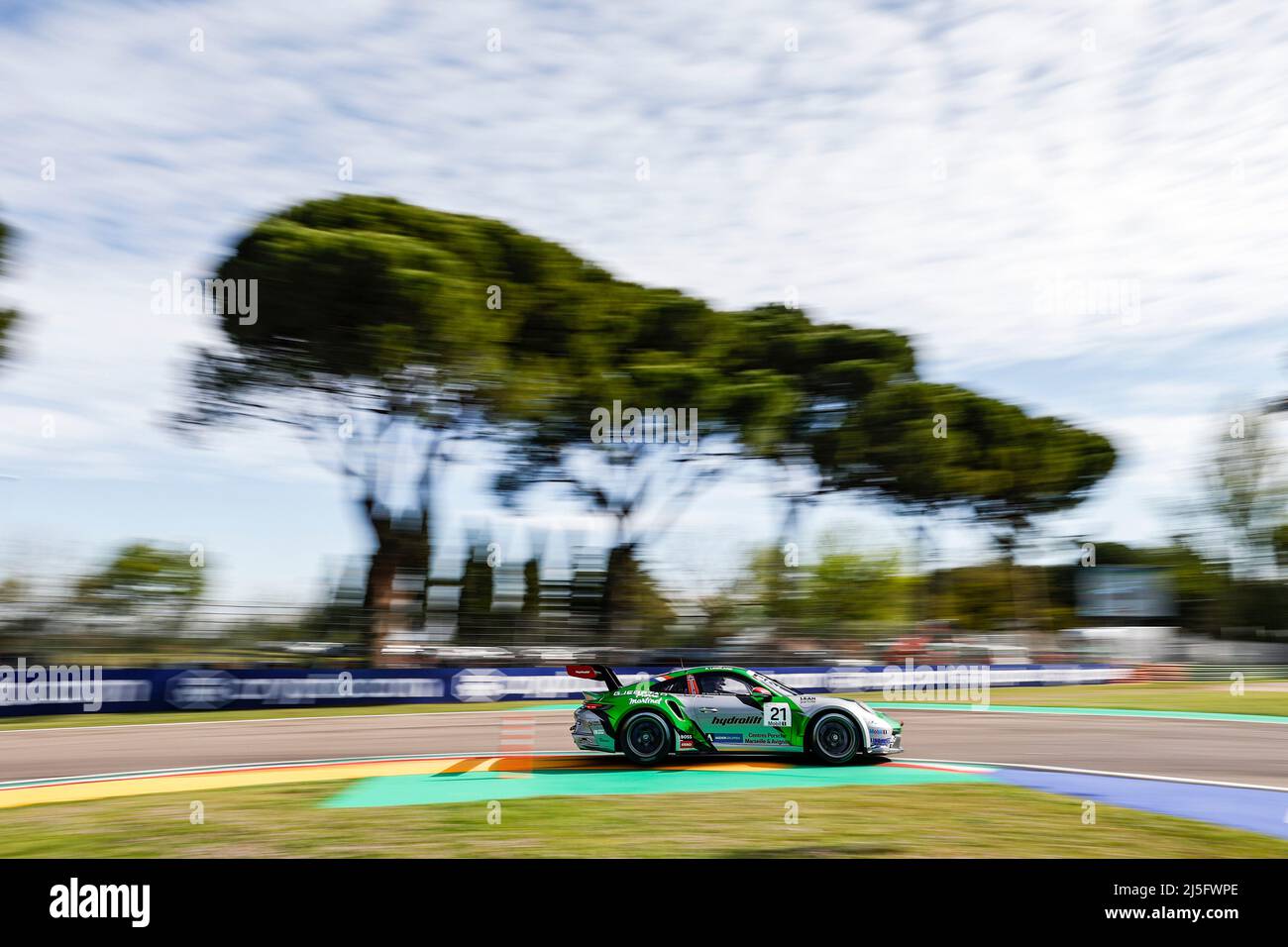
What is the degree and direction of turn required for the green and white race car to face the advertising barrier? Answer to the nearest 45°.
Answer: approximately 135° to its left

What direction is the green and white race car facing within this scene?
to the viewer's right
